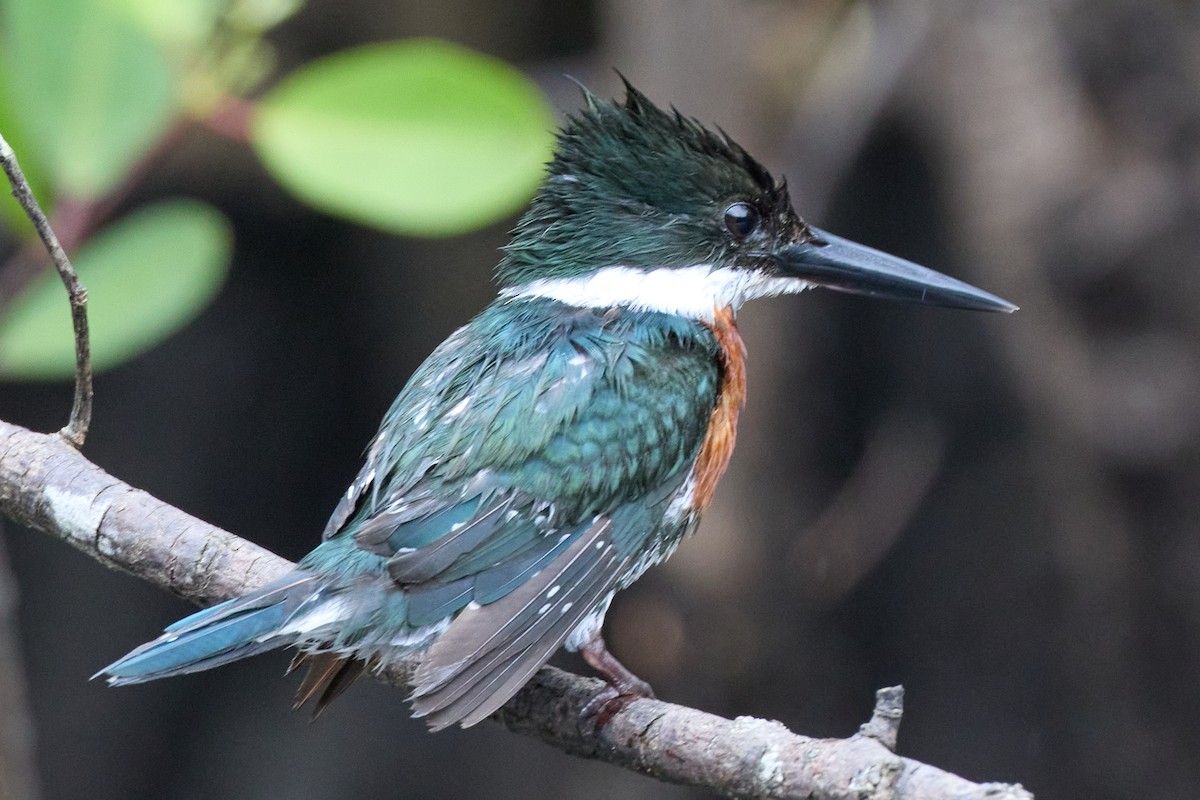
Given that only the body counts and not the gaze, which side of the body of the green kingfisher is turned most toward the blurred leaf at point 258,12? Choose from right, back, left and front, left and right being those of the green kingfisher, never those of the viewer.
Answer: back

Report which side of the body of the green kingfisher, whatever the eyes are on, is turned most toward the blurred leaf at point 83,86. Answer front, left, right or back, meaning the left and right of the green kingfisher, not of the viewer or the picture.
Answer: back

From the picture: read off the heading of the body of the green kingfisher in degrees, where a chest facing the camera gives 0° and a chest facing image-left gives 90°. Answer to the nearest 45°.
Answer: approximately 270°

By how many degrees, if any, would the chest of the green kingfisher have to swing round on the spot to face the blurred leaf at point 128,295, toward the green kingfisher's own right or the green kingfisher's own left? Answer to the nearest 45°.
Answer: approximately 180°

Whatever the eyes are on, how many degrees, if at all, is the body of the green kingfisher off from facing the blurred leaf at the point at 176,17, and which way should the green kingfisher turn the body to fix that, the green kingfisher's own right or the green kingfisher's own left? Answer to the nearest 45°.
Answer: approximately 180°
